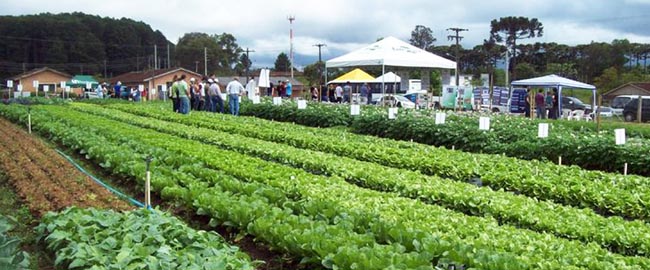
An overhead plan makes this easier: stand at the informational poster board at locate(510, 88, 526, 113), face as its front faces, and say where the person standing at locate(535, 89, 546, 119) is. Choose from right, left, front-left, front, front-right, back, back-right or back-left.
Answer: front-left

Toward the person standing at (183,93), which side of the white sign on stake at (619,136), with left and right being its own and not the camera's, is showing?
right

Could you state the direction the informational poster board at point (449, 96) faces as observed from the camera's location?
facing the viewer

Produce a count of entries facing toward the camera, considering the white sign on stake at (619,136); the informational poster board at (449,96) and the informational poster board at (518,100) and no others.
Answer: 3

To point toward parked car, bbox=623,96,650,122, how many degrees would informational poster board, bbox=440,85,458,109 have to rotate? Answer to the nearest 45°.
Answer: approximately 90° to its left

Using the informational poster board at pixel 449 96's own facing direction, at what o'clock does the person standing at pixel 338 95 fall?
The person standing is roughly at 4 o'clock from the informational poster board.

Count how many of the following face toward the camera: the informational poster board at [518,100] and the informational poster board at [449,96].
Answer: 2

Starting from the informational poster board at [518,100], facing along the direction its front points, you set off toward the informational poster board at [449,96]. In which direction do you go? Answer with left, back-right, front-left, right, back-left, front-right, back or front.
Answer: right

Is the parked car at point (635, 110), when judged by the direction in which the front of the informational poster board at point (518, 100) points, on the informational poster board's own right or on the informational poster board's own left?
on the informational poster board's own left

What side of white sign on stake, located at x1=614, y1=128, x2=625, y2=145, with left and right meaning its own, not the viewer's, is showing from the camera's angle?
front

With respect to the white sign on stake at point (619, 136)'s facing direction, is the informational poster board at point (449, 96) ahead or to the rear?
to the rear

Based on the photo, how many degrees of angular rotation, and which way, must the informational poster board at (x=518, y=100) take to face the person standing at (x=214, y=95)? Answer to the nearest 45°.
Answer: approximately 45° to its right

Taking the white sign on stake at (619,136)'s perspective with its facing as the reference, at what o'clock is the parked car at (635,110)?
The parked car is roughly at 6 o'clock from the white sign on stake.

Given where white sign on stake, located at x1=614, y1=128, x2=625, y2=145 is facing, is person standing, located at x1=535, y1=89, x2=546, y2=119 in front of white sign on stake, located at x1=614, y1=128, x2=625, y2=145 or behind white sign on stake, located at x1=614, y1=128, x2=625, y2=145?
behind
